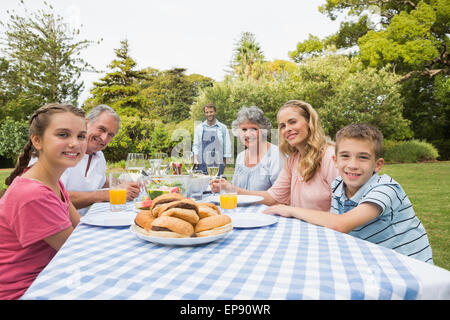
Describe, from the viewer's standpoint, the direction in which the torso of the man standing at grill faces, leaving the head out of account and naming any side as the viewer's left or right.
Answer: facing the viewer

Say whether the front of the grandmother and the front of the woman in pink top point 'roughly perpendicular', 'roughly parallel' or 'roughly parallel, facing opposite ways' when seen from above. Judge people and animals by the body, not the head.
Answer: roughly parallel

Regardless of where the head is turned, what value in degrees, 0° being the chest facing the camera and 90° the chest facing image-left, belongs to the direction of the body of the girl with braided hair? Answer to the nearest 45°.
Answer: approximately 270°

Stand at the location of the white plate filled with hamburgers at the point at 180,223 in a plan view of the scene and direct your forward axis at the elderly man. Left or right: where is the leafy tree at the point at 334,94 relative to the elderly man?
right

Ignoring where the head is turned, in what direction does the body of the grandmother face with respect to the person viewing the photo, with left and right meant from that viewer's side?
facing the viewer and to the left of the viewer

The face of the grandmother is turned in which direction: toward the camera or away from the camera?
toward the camera

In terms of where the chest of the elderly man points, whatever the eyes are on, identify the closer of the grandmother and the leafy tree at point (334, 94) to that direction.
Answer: the grandmother

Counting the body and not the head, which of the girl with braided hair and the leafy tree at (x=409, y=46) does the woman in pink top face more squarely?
the girl with braided hair

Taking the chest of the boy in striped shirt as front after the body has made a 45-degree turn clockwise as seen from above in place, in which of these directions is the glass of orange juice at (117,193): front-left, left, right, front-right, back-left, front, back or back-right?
front

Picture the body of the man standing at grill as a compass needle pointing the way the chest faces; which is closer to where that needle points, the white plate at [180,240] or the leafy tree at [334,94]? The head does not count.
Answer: the white plate

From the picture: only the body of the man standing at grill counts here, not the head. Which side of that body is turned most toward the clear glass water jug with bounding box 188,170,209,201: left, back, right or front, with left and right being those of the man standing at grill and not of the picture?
front

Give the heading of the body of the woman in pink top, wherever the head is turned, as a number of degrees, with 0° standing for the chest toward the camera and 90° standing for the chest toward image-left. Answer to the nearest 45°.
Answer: approximately 45°

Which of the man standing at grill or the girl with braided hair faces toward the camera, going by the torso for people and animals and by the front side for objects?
the man standing at grill

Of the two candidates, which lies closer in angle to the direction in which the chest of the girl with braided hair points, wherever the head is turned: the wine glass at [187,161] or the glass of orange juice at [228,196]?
the glass of orange juice

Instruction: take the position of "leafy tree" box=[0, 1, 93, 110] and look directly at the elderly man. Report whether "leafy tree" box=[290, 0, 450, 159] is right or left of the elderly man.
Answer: left
